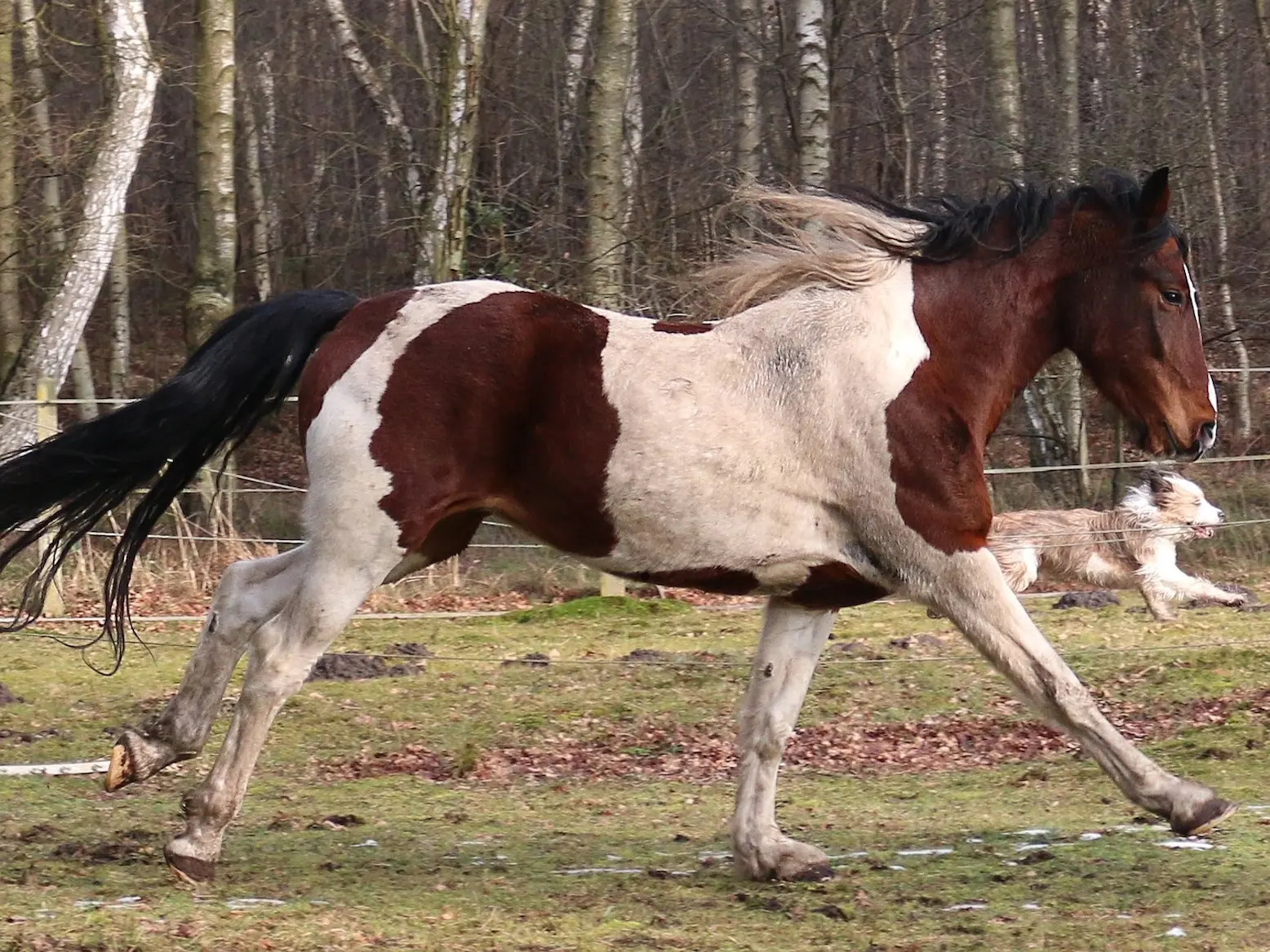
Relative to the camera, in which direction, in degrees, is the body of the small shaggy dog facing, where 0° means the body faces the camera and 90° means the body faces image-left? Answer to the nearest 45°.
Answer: approximately 270°

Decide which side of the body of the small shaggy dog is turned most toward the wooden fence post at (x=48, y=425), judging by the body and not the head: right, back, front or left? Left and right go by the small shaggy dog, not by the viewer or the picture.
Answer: back

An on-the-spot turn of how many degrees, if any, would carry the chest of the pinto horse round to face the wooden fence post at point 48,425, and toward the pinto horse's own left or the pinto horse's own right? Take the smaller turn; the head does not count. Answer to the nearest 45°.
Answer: approximately 135° to the pinto horse's own left

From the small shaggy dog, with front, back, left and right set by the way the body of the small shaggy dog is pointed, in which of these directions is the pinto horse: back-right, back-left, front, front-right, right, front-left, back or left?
right

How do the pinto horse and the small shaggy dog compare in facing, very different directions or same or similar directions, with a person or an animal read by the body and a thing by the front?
same or similar directions

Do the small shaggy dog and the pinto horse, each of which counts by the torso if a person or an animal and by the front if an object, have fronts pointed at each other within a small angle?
no

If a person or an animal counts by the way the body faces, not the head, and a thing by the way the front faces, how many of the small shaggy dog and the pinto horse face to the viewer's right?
2

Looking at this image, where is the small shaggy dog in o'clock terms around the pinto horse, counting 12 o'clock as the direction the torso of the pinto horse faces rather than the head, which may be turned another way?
The small shaggy dog is roughly at 10 o'clock from the pinto horse.

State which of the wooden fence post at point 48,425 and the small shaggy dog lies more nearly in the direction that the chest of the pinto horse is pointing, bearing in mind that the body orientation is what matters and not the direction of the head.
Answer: the small shaggy dog

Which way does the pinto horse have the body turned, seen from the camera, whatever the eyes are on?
to the viewer's right

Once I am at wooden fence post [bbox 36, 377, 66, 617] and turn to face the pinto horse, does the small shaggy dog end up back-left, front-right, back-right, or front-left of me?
front-left
